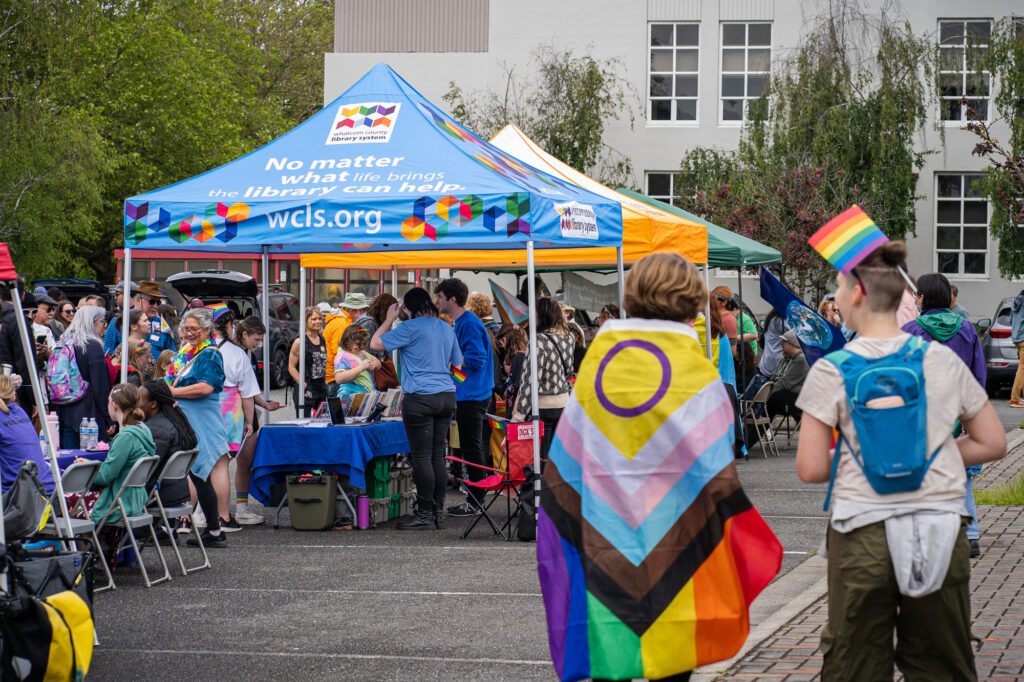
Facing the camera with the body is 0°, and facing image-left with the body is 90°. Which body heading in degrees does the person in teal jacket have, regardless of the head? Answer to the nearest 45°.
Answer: approximately 135°

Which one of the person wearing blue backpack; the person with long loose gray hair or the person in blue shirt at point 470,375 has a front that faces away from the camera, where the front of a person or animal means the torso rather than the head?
the person wearing blue backpack

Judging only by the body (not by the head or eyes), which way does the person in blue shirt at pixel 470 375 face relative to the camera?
to the viewer's left

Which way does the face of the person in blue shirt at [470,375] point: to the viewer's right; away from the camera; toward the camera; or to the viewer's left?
to the viewer's left

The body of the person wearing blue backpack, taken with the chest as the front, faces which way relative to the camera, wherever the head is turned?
away from the camera

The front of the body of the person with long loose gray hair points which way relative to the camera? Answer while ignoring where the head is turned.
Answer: to the viewer's right

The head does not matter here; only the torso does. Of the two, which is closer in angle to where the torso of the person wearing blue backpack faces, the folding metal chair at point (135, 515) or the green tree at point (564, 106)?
the green tree
